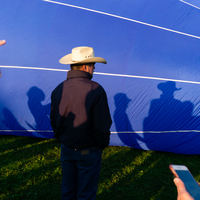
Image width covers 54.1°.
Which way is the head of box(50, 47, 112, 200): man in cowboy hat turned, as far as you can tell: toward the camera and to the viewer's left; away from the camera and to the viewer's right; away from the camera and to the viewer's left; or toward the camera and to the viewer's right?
away from the camera and to the viewer's right

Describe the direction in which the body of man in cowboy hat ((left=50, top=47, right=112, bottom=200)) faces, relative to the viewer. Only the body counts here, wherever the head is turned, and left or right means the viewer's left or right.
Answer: facing away from the viewer
